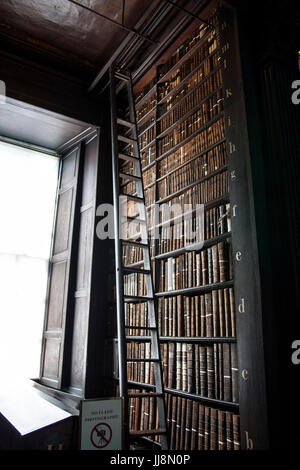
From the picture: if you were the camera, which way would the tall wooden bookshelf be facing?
facing the viewer and to the left of the viewer
